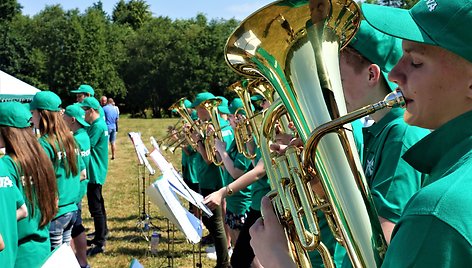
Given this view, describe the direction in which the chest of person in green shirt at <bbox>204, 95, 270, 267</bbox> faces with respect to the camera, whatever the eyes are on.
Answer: to the viewer's left

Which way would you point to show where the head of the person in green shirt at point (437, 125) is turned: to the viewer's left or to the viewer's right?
to the viewer's left

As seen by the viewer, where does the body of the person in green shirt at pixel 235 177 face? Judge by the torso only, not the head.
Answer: to the viewer's left

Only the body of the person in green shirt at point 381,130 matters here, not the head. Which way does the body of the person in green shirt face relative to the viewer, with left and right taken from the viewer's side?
facing to the left of the viewer

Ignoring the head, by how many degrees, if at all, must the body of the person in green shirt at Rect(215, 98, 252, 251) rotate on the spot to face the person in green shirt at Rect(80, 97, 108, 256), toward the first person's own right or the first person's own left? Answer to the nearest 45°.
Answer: approximately 45° to the first person's own right

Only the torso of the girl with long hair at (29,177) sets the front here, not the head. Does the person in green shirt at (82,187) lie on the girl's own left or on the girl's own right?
on the girl's own right

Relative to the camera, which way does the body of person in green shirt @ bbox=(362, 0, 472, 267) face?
to the viewer's left

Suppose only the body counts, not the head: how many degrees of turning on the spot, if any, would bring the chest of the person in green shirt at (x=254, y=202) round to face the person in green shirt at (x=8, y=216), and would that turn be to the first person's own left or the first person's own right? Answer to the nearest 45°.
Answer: approximately 45° to the first person's own left

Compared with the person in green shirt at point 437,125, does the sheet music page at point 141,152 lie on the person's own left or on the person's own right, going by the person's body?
on the person's own right
